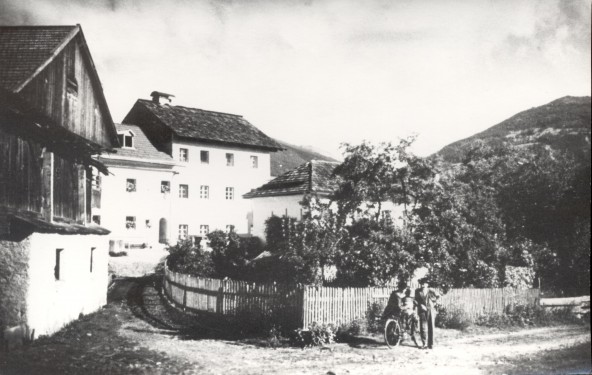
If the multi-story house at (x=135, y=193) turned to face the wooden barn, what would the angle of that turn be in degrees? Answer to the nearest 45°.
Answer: approximately 45° to its right

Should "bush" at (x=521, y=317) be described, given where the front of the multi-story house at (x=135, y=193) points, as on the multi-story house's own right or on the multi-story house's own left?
on the multi-story house's own left

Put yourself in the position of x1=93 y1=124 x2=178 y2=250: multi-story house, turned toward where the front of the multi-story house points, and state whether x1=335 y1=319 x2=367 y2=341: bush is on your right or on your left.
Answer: on your left

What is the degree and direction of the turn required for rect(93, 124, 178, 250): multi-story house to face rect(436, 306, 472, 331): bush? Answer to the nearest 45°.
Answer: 0° — it already faces it

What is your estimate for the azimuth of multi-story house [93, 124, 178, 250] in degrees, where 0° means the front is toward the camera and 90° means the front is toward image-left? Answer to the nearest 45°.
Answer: approximately 0°

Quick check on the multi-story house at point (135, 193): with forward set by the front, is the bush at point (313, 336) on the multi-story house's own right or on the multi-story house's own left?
on the multi-story house's own left
